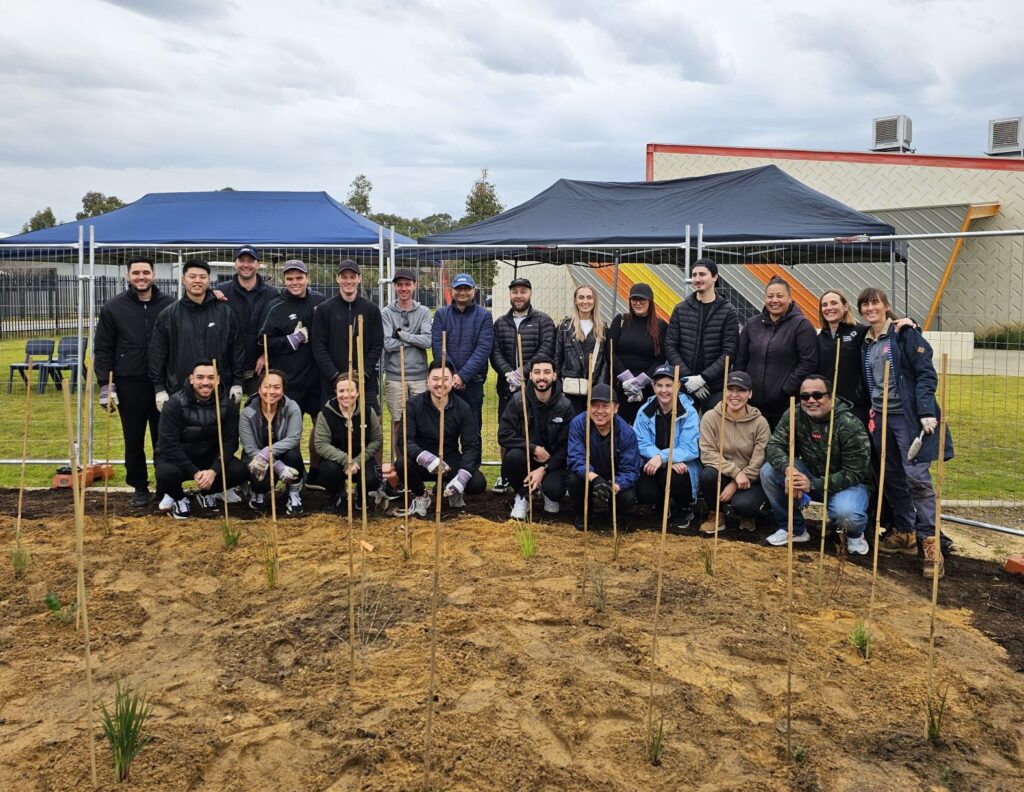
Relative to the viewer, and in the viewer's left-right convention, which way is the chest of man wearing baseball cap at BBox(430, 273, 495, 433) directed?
facing the viewer

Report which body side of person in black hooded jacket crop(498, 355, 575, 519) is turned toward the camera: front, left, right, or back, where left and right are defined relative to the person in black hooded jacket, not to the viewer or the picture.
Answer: front

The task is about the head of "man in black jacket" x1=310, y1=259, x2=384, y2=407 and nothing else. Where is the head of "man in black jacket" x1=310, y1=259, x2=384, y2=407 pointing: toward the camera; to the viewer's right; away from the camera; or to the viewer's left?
toward the camera

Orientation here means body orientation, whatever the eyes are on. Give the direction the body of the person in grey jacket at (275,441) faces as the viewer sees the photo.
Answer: toward the camera

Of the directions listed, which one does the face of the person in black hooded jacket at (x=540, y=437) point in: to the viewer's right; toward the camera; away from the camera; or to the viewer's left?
toward the camera

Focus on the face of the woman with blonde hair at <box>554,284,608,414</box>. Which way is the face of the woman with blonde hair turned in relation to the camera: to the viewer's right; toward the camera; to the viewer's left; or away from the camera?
toward the camera

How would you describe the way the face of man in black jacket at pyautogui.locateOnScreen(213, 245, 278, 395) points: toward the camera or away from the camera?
toward the camera

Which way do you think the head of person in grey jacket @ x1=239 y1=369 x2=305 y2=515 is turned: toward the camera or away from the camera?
toward the camera

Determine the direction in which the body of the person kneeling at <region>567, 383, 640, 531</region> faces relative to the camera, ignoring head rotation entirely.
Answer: toward the camera

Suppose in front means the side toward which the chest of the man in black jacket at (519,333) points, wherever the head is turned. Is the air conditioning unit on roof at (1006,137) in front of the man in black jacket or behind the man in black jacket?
behind

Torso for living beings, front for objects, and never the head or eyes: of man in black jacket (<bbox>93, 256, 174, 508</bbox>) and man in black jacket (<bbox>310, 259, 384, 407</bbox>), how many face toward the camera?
2

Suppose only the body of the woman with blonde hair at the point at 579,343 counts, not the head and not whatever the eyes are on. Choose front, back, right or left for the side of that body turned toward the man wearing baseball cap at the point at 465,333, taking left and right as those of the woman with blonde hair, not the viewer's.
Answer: right
